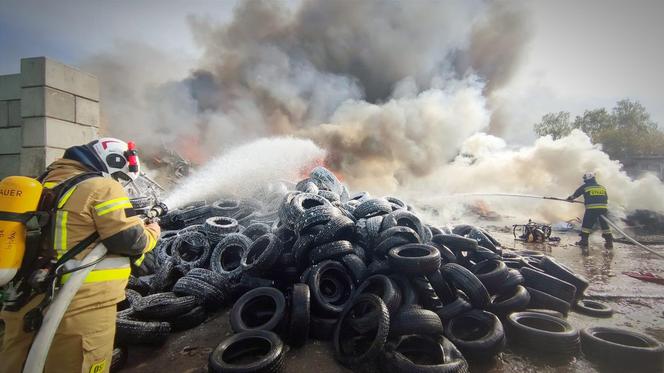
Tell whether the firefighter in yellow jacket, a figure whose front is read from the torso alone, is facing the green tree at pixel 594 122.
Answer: yes

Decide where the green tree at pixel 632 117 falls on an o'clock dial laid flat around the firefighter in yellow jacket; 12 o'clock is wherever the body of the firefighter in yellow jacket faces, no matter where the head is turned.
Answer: The green tree is roughly at 12 o'clock from the firefighter in yellow jacket.

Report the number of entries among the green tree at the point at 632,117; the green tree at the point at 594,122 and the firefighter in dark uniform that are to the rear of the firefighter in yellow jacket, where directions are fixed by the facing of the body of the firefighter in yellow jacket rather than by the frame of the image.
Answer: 0

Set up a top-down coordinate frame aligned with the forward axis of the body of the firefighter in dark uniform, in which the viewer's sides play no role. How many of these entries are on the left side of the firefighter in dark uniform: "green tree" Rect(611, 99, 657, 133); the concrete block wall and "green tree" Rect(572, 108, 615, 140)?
1

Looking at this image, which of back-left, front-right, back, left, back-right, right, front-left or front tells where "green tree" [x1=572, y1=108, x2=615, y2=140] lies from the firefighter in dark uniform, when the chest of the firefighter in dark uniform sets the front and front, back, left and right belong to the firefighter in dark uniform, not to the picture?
front-right

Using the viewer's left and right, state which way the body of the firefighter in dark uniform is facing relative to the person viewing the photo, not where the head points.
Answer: facing away from the viewer and to the left of the viewer

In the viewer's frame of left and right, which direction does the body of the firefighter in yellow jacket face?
facing to the right of the viewer

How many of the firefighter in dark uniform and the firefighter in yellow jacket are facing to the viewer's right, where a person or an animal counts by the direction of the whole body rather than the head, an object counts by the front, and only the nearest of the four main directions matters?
1

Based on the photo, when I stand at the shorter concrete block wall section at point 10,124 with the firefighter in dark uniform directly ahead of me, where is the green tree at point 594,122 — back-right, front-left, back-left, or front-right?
front-left

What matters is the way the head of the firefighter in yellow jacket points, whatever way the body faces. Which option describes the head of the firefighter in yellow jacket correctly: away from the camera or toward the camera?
away from the camera

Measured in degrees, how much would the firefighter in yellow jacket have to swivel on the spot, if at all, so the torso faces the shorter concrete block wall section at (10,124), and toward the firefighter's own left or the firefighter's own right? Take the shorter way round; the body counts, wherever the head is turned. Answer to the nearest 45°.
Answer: approximately 90° to the firefighter's own left

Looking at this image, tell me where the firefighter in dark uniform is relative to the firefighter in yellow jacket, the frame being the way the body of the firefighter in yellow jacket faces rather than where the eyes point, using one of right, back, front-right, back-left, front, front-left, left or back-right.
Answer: front

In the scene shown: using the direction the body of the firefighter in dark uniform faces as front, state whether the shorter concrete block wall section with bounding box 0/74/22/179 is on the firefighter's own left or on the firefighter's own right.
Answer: on the firefighter's own left

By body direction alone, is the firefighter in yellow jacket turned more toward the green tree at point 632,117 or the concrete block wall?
the green tree
